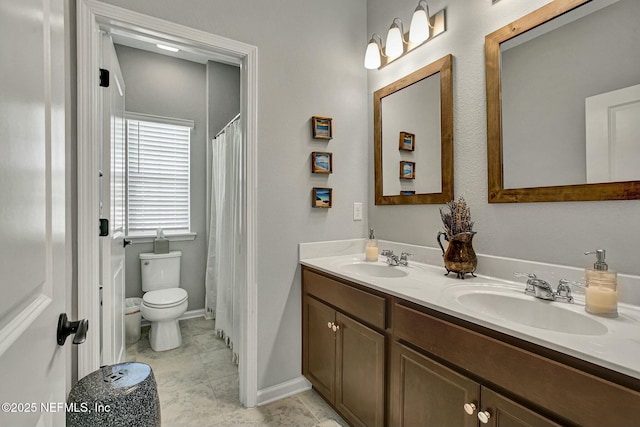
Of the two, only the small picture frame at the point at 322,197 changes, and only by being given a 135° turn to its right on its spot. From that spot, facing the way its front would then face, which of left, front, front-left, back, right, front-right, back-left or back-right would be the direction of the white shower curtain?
front-right

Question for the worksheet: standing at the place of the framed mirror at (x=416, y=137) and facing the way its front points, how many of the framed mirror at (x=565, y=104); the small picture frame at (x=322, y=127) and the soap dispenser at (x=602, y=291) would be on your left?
2

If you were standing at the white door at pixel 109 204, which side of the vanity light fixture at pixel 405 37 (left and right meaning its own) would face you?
front

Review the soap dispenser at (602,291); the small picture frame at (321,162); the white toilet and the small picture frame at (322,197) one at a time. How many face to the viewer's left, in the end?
1

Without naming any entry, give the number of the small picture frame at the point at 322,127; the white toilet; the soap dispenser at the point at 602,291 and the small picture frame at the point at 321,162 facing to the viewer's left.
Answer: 1

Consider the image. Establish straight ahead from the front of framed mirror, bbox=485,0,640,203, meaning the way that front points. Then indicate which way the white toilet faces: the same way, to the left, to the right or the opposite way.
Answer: to the left

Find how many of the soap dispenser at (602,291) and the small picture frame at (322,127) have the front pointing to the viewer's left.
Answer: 1

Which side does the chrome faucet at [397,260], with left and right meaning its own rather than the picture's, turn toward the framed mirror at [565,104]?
left

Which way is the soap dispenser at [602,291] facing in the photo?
to the viewer's left

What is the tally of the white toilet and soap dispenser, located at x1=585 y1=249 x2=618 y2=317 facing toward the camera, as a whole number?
1

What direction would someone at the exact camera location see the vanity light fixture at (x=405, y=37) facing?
facing the viewer and to the left of the viewer

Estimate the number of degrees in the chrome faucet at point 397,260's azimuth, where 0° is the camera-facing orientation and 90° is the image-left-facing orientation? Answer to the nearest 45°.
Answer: approximately 45°

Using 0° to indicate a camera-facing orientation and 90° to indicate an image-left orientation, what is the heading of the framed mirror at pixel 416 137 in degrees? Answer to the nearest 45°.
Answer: approximately 45°

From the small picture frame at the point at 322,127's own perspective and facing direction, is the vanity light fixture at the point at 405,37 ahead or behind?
ahead
